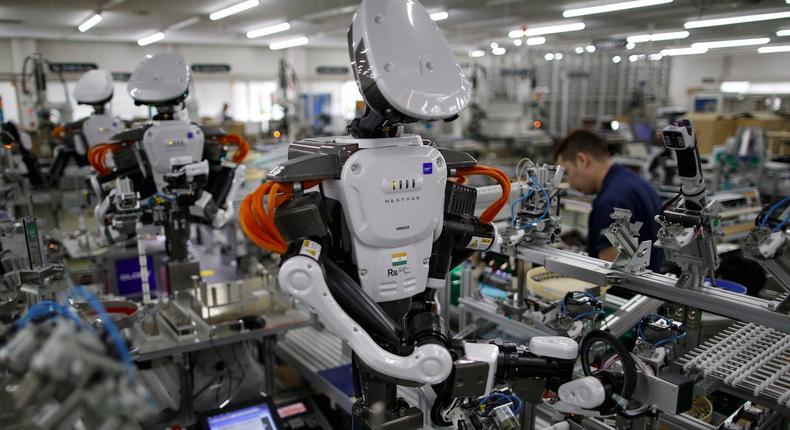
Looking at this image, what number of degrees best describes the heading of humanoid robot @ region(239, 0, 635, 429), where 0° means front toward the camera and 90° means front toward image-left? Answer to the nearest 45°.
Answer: approximately 315°

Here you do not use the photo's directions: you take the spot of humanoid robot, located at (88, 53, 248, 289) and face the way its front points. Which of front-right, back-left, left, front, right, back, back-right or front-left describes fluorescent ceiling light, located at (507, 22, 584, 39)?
back-left

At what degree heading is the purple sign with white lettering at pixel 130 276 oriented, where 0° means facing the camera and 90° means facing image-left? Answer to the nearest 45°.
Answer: approximately 0°

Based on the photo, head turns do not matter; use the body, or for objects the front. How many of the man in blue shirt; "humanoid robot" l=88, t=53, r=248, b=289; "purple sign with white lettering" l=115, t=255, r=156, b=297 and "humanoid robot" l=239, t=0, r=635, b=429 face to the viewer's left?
1

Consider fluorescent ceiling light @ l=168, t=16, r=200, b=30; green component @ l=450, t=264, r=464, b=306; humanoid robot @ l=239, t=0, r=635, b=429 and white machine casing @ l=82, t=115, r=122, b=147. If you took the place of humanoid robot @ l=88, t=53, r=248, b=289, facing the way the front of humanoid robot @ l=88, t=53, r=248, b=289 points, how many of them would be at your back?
2

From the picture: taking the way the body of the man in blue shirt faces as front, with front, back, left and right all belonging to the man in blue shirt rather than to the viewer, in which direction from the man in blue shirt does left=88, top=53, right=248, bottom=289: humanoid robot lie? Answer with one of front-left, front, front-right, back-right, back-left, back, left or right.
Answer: front

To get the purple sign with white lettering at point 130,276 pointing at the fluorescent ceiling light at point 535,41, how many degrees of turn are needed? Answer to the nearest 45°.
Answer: approximately 135° to its left

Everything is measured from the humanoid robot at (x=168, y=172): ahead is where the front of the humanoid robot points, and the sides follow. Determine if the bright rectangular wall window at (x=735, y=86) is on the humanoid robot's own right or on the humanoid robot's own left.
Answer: on the humanoid robot's own left

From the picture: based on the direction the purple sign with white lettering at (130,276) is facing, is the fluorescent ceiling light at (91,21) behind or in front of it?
behind

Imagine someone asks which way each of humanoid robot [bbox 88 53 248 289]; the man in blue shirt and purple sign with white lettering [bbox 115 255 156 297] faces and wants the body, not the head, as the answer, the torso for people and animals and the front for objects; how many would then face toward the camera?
2

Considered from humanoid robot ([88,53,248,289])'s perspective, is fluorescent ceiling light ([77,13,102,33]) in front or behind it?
behind
